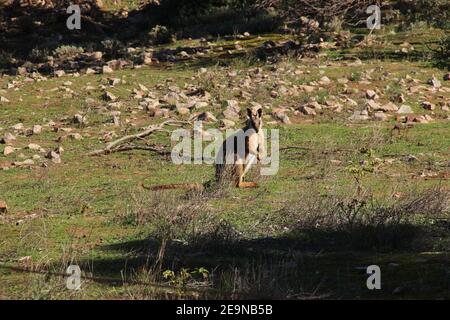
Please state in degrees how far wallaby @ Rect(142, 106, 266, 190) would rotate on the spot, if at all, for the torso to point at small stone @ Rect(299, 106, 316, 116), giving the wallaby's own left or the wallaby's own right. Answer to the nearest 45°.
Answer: approximately 90° to the wallaby's own left

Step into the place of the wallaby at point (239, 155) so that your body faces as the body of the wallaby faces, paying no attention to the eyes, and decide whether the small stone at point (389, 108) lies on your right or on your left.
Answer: on your left

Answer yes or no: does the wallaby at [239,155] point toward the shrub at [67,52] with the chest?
no

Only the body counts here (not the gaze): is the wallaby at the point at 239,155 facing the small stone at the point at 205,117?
no

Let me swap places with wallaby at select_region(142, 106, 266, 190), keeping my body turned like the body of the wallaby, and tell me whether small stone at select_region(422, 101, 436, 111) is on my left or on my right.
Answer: on my left

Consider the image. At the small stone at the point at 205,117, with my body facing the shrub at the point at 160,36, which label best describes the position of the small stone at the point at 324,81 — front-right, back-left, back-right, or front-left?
front-right

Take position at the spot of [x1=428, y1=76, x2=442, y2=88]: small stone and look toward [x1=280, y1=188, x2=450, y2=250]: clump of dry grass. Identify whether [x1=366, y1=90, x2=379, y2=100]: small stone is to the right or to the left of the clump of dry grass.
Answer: right

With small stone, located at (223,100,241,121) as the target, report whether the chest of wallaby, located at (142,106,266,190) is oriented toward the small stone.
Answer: no

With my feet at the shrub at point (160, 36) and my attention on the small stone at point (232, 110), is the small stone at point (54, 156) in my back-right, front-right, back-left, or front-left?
front-right

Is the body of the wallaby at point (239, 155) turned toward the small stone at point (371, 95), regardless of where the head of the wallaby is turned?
no
